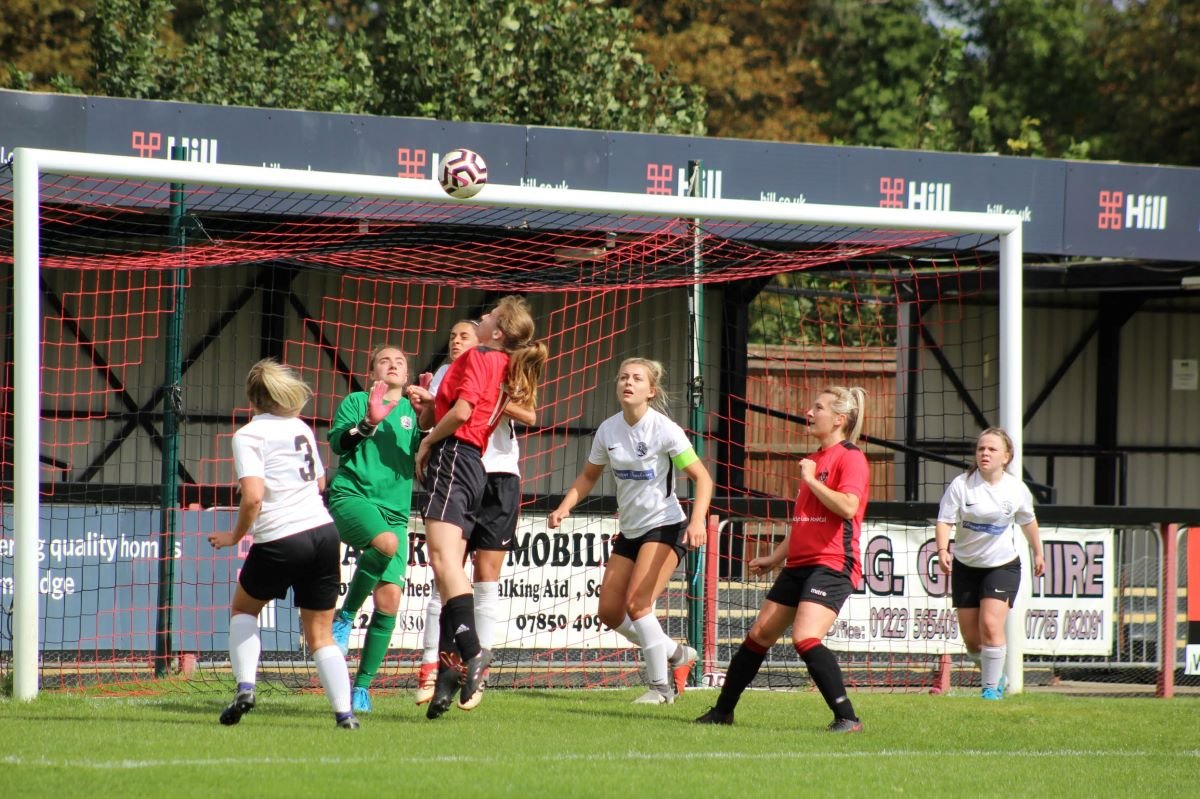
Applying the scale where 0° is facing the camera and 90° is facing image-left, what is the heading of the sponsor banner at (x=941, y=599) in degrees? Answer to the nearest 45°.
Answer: approximately 0°

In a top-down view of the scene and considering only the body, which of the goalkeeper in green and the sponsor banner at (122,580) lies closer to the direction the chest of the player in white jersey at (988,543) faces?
the goalkeeper in green

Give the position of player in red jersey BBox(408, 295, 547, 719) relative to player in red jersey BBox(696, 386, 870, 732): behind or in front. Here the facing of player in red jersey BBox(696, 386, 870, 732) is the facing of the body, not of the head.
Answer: in front

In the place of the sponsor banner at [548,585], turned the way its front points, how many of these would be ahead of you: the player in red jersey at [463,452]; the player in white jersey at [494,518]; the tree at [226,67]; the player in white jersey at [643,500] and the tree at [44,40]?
3

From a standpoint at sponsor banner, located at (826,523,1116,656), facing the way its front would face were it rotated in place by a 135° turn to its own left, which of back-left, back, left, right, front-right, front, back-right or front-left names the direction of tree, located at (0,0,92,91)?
left

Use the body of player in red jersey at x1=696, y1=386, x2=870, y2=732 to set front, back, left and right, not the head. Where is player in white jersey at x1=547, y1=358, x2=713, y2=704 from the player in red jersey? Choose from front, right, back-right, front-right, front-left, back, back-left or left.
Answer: right

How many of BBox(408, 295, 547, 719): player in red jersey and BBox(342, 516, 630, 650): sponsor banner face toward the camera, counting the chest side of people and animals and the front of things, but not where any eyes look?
1

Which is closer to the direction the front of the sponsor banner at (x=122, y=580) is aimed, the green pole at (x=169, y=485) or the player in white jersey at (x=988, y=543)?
the green pole

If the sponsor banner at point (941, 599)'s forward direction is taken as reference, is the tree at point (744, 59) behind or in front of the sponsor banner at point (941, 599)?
behind

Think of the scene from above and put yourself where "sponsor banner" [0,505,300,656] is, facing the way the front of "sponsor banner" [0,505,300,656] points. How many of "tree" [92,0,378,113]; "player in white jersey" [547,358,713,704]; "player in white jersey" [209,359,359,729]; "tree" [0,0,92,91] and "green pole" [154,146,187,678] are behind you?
2

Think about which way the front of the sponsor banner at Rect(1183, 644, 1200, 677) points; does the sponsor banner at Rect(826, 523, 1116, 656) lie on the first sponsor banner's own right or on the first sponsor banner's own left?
on the first sponsor banner's own right

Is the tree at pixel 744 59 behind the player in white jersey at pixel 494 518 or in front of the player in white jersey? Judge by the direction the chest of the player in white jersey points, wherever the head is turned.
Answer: behind

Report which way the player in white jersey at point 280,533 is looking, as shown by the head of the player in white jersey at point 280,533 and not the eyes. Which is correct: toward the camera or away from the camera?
away from the camera
